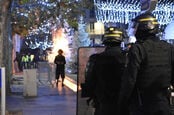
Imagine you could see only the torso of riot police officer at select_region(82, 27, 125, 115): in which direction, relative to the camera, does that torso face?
away from the camera

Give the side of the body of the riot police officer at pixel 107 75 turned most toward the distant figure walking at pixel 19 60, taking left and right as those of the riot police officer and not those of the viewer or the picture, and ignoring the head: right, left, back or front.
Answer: front

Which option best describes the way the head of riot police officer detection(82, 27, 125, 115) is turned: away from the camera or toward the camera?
away from the camera
